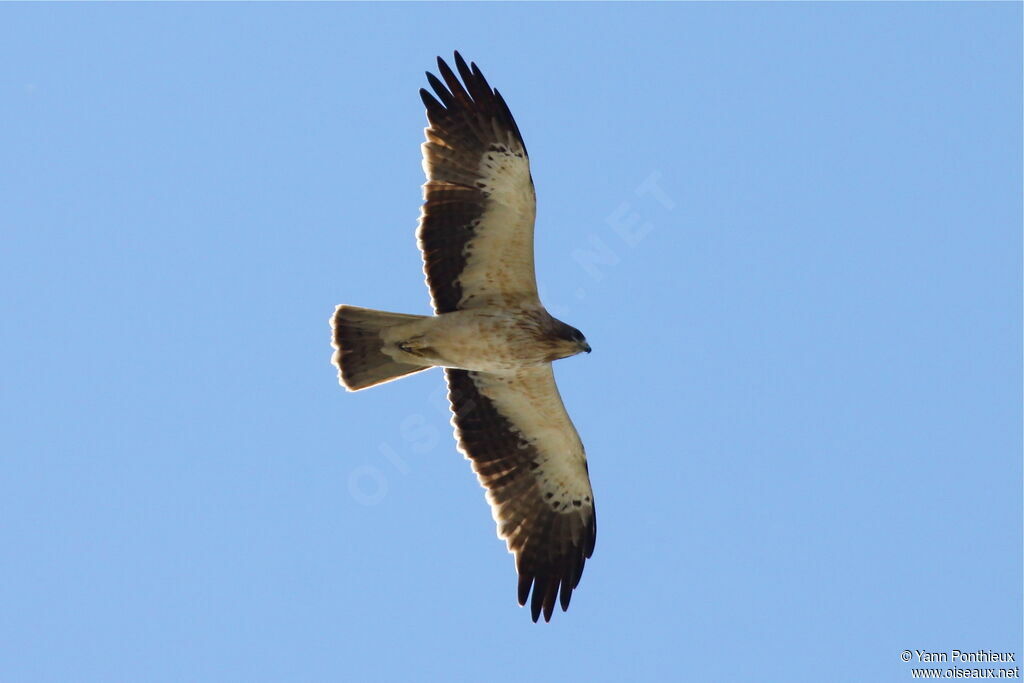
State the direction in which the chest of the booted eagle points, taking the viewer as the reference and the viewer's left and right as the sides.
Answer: facing to the right of the viewer
